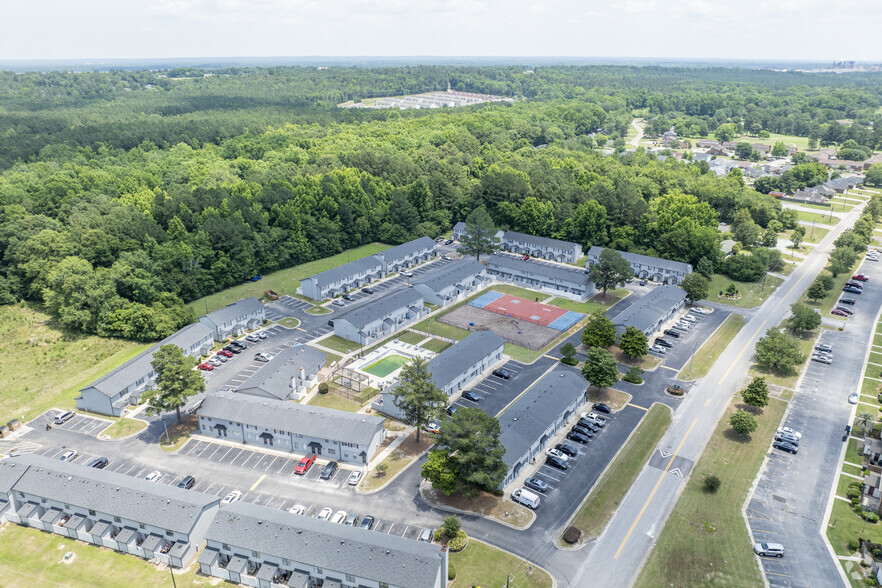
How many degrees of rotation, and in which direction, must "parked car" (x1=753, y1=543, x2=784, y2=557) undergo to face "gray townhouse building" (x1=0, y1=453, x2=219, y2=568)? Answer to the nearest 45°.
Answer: approximately 45° to its left

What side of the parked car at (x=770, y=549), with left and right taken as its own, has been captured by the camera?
left
